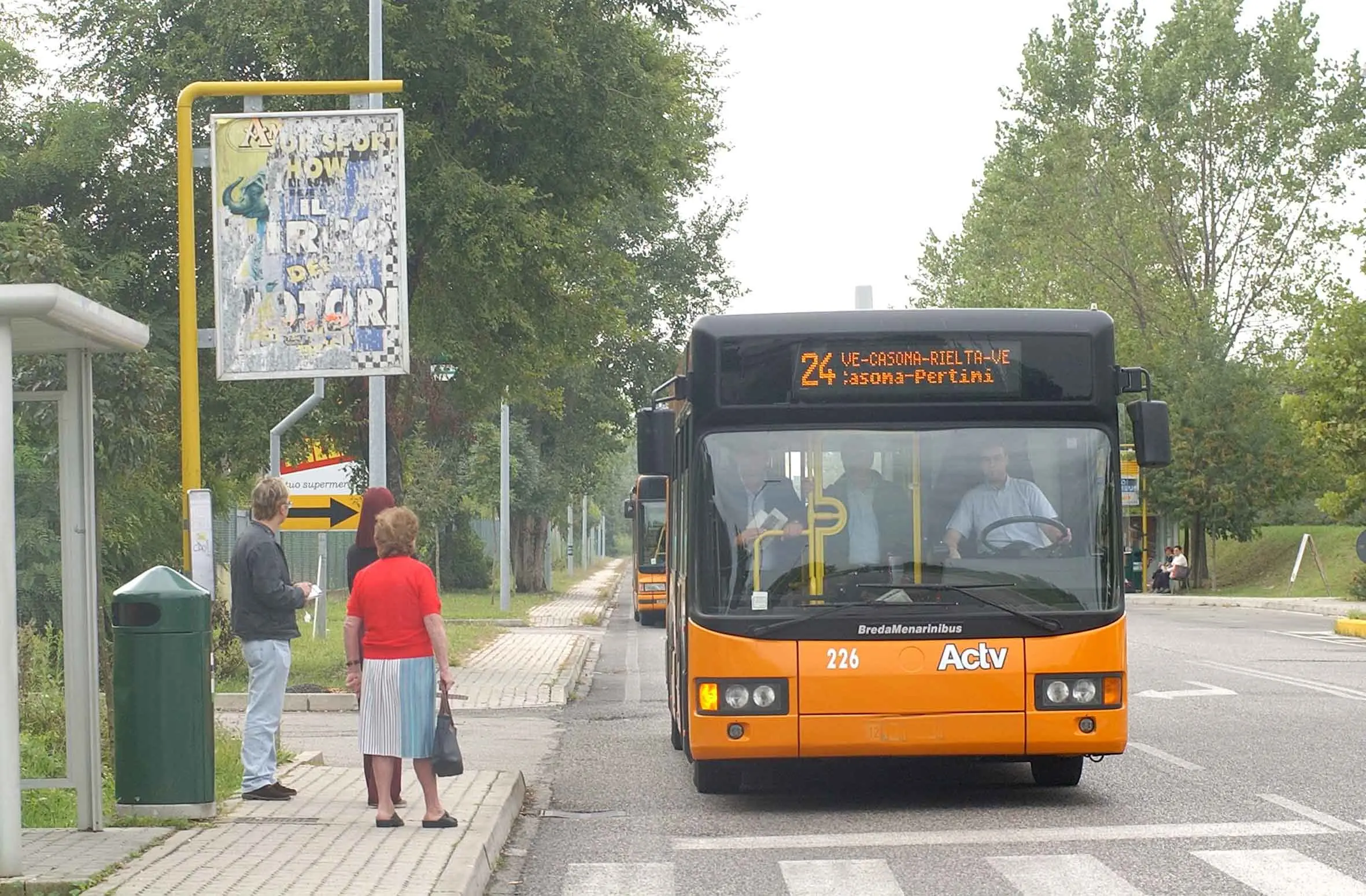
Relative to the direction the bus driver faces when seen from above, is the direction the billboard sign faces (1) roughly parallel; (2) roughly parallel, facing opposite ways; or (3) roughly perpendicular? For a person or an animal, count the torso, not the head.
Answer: roughly parallel

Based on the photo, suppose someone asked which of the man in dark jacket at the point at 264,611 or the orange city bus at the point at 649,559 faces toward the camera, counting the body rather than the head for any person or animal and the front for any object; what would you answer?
the orange city bus

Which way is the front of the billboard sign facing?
toward the camera

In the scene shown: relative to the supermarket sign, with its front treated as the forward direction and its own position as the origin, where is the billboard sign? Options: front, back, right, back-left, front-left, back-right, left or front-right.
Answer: front

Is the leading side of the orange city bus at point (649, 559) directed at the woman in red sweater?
yes

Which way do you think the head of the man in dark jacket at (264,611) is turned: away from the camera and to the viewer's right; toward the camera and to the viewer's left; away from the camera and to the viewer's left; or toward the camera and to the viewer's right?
away from the camera and to the viewer's right

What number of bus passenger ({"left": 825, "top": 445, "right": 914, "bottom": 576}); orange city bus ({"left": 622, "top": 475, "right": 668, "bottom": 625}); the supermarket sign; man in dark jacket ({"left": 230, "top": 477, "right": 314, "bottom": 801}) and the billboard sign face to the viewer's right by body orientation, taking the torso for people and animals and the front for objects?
1

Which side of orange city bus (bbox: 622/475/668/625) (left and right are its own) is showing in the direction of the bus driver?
front

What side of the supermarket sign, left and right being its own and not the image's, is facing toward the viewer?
front

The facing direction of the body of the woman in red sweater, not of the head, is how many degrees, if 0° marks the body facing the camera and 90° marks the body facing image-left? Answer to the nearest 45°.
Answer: approximately 180°

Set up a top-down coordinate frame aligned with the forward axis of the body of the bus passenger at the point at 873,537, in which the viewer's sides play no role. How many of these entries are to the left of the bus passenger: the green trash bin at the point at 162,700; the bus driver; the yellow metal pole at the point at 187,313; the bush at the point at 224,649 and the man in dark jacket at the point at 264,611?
1

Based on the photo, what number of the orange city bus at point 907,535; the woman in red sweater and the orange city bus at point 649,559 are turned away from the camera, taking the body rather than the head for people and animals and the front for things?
1

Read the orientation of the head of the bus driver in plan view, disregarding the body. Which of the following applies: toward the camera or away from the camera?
toward the camera

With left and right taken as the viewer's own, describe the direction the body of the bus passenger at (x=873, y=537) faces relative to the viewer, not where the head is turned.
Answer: facing the viewer

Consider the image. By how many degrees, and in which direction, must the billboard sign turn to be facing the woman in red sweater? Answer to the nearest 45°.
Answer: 0° — it already faces them

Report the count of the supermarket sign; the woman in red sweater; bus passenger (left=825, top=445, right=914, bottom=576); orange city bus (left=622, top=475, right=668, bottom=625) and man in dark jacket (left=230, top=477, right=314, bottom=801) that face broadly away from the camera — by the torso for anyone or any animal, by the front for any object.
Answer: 1

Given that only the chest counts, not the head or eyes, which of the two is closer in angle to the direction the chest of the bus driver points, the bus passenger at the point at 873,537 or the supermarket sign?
the bus passenger

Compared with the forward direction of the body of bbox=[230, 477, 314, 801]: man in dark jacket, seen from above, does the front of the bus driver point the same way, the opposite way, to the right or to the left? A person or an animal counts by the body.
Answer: to the right

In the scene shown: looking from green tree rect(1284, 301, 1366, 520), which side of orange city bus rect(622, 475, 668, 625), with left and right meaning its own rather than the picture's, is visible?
left

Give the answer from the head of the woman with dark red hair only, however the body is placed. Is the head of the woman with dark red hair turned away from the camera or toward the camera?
away from the camera
